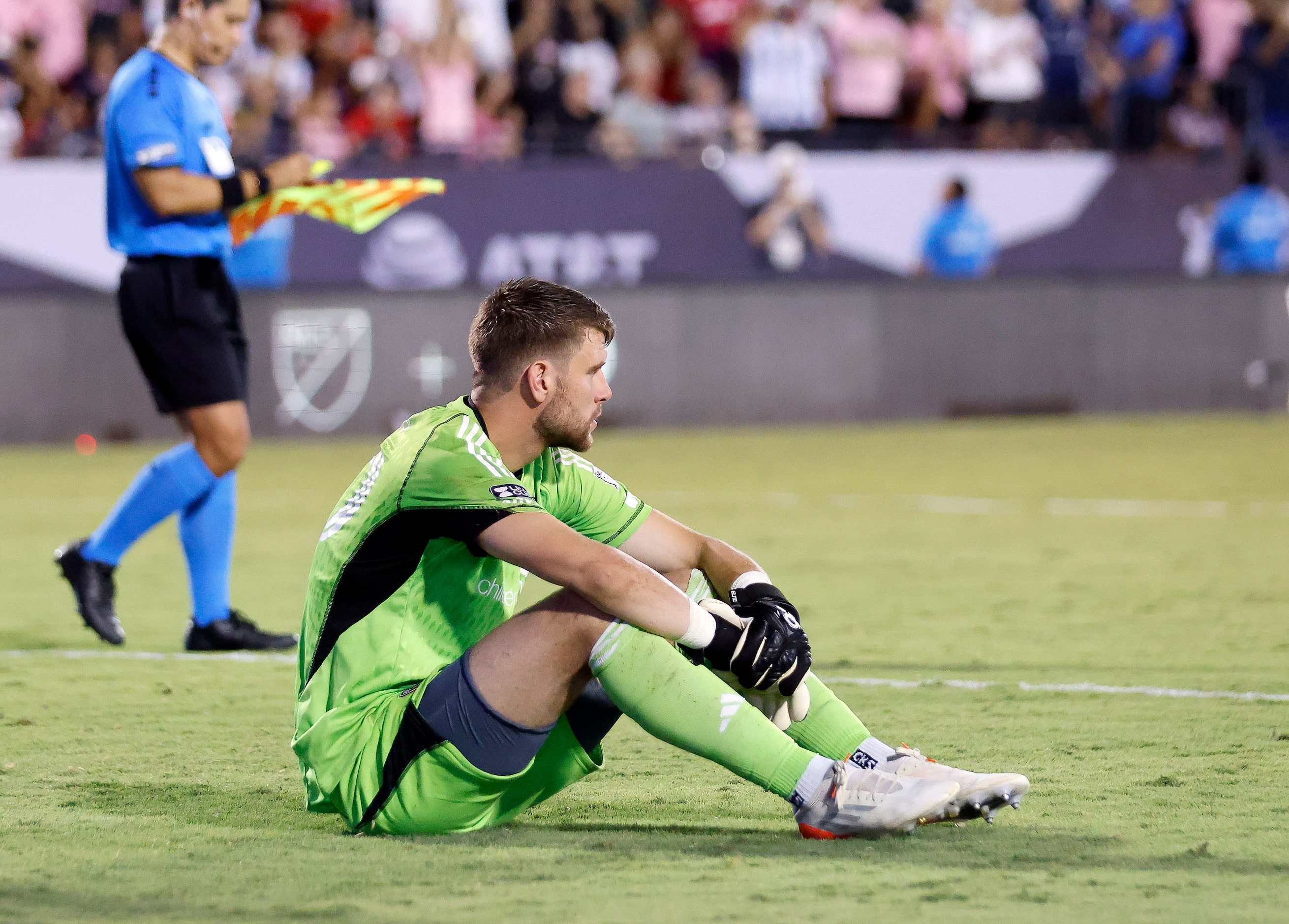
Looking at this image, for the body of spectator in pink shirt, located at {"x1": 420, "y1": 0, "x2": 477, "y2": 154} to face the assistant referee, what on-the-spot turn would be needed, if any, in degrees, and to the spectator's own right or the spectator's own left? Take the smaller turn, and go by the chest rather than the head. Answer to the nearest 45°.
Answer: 0° — they already face them

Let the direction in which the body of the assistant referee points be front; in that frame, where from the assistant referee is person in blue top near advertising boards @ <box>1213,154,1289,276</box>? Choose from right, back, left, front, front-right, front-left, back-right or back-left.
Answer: front-left

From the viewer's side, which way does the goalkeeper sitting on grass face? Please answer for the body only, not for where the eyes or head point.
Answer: to the viewer's right

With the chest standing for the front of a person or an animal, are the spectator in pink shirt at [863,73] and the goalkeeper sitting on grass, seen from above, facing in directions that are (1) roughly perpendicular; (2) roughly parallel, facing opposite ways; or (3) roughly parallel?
roughly perpendicular

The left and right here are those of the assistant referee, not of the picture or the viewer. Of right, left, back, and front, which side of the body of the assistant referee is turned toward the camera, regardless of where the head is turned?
right

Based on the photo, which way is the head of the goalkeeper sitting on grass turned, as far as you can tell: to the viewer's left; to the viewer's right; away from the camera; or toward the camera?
to the viewer's right

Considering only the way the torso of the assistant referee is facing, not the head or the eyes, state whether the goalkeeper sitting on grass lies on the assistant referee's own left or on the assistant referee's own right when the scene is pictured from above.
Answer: on the assistant referee's own right

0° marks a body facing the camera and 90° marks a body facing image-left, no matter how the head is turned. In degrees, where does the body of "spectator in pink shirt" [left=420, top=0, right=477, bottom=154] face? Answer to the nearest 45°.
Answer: approximately 0°

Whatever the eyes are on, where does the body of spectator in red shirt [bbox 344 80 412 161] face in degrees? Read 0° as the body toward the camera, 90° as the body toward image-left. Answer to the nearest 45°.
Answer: approximately 0°

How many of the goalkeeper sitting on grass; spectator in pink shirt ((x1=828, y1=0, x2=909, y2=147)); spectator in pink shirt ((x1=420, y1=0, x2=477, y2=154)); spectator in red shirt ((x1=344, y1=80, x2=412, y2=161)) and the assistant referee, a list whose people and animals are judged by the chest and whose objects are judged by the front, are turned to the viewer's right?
2

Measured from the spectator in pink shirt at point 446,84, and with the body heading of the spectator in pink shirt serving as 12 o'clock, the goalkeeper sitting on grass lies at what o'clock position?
The goalkeeper sitting on grass is roughly at 12 o'clock from the spectator in pink shirt.

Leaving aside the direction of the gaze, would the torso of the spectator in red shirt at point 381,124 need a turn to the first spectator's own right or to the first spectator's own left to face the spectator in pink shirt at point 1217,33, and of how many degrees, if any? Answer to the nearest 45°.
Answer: approximately 90° to the first spectator's own left

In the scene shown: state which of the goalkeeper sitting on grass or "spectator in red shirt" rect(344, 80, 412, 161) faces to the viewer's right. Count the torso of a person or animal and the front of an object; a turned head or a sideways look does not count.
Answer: the goalkeeper sitting on grass

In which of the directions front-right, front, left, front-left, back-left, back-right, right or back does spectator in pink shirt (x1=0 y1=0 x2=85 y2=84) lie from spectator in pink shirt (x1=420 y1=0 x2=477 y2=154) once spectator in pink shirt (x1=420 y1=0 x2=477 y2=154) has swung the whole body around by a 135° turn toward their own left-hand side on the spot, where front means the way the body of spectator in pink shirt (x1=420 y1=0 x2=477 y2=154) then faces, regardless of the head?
back-left

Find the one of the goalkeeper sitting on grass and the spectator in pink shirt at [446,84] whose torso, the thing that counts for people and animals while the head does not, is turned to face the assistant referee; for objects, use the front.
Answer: the spectator in pink shirt
